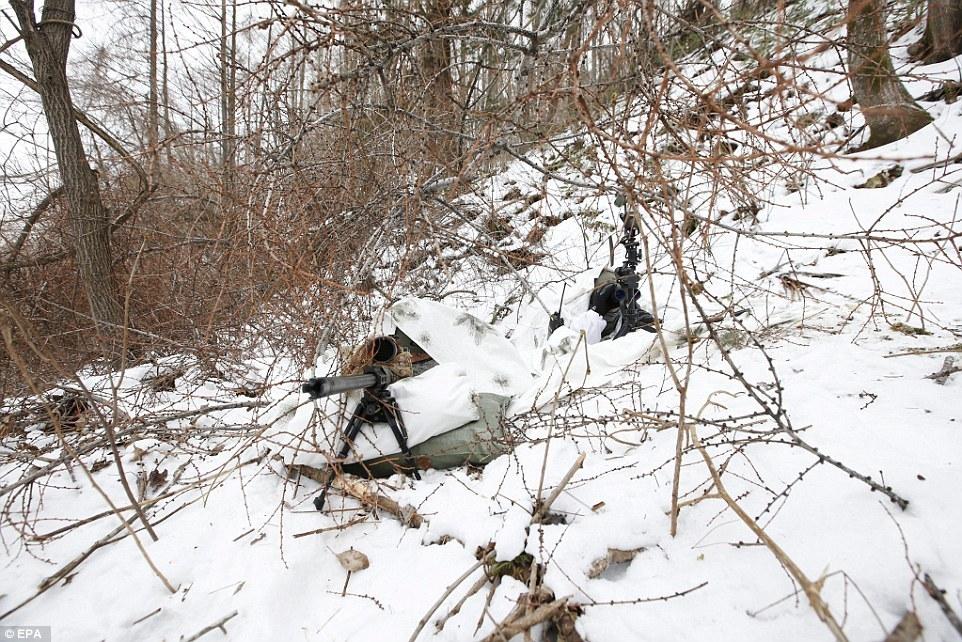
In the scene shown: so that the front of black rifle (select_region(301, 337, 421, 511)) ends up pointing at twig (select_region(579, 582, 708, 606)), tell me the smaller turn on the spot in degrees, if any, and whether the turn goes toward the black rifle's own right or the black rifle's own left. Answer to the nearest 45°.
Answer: approximately 45° to the black rifle's own left

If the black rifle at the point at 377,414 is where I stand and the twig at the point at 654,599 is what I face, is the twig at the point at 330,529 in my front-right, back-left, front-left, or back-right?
front-right

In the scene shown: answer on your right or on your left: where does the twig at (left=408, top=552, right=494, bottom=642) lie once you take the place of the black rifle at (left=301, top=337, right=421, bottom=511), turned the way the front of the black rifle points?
on your left

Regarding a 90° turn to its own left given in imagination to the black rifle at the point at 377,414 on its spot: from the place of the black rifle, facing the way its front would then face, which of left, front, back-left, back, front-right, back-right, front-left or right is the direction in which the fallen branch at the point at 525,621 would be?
front-right

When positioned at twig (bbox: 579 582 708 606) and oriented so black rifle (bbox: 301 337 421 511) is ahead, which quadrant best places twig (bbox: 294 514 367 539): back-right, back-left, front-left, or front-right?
front-left
